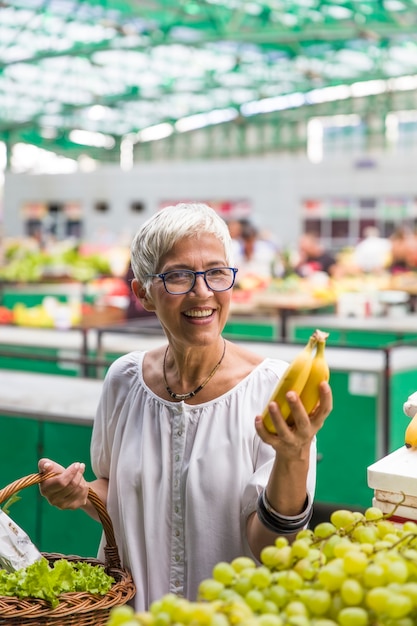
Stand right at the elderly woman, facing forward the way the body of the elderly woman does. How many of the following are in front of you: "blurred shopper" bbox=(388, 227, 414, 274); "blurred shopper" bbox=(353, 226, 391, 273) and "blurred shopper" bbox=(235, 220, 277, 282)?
0

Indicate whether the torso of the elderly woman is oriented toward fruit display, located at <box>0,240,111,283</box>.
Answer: no

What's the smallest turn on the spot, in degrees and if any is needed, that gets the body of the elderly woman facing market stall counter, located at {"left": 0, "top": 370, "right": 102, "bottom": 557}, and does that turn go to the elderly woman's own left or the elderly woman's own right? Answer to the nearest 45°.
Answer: approximately 180°

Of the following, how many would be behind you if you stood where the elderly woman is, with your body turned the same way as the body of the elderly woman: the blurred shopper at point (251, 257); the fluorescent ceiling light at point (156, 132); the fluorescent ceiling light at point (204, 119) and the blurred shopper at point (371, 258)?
4

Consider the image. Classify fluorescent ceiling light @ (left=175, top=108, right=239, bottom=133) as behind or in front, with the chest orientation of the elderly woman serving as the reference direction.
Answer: behind

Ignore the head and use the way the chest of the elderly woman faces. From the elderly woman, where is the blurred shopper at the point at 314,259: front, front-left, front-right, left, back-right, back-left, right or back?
back

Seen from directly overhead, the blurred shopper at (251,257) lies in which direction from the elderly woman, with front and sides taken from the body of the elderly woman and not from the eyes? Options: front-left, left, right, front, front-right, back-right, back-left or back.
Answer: back

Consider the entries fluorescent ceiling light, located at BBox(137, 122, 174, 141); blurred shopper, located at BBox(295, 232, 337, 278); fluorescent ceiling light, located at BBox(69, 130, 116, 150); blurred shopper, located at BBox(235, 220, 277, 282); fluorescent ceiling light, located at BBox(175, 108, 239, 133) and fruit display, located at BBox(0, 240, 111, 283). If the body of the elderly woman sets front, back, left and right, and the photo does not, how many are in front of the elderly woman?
0

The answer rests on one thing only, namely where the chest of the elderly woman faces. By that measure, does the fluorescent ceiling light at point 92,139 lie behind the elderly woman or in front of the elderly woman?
behind

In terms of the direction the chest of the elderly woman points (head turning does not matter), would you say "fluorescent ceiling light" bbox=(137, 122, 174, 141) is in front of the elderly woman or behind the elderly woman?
behind

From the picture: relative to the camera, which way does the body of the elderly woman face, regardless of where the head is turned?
toward the camera

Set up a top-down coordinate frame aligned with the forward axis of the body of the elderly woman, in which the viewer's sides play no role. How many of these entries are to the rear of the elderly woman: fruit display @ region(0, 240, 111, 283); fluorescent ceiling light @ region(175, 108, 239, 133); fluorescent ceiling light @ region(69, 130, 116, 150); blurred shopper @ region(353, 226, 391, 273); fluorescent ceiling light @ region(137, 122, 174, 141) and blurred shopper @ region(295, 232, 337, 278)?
6

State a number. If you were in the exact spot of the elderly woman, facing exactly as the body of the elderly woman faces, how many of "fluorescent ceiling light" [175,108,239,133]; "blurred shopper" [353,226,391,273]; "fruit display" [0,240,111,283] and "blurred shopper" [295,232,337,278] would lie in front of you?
0

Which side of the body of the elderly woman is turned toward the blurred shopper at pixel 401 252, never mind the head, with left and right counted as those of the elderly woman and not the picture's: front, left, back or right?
back
